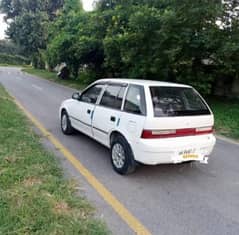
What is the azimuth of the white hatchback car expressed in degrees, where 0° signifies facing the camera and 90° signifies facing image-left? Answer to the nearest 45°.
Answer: approximately 135°

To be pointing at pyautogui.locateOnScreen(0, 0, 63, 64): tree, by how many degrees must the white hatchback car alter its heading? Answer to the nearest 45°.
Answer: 0° — it already faces it
